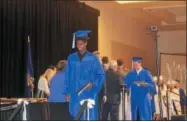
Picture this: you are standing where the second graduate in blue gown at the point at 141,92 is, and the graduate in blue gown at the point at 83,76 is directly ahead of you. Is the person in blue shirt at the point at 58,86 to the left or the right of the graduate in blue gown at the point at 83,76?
right

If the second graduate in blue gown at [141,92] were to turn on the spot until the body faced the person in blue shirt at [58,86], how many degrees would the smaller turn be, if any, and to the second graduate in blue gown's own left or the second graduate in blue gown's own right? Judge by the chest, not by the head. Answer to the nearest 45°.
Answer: approximately 45° to the second graduate in blue gown's own right

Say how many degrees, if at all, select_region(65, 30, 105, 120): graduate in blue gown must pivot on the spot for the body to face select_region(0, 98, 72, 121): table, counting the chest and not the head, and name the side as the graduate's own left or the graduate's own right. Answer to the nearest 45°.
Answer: approximately 90° to the graduate's own right

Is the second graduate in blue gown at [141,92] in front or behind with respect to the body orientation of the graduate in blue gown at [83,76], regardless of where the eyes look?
behind

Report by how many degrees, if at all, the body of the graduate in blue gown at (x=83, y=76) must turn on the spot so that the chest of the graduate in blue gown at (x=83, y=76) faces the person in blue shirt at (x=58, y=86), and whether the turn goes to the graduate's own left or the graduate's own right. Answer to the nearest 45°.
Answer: approximately 135° to the graduate's own right

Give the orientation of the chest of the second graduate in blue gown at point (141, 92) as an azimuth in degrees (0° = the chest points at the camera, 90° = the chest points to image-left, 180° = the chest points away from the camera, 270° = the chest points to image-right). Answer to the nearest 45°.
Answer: approximately 0°

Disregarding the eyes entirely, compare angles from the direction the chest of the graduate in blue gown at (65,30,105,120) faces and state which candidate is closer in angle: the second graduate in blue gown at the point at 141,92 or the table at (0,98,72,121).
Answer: the table
